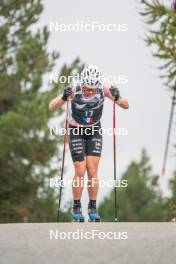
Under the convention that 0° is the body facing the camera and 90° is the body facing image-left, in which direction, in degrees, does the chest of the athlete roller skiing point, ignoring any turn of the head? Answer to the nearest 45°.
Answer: approximately 0°

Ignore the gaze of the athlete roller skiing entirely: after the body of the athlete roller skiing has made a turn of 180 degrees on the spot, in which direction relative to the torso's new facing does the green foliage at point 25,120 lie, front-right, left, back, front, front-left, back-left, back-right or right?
front
